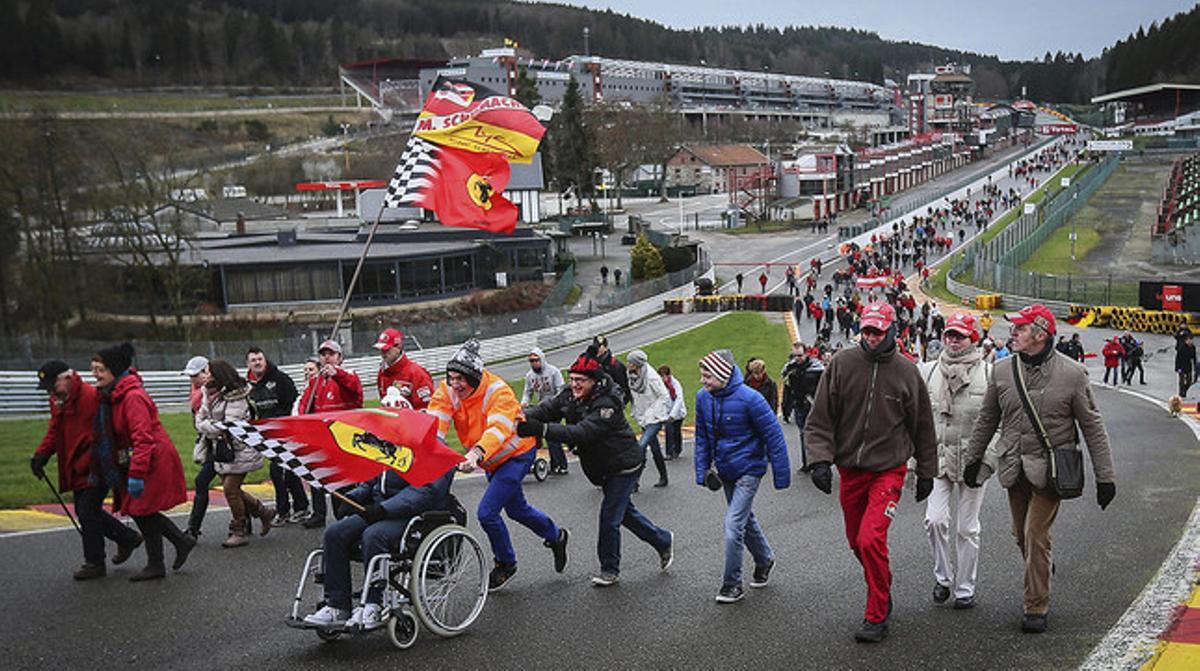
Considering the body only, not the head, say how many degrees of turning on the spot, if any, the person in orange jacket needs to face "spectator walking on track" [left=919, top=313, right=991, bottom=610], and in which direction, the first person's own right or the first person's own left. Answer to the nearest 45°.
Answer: approximately 135° to the first person's own left

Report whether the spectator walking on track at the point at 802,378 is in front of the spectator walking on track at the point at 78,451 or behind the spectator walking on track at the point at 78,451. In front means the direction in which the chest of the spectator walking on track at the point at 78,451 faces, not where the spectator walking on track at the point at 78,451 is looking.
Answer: behind

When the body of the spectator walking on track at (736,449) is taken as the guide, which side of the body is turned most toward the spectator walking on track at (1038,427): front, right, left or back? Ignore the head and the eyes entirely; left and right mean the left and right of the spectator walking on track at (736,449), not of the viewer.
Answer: left

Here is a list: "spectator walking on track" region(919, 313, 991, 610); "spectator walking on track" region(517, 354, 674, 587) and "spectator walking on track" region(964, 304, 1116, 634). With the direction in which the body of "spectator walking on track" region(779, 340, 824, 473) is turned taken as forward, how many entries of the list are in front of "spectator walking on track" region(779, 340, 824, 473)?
3

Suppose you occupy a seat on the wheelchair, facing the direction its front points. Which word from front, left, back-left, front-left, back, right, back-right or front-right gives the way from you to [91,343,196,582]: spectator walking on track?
right

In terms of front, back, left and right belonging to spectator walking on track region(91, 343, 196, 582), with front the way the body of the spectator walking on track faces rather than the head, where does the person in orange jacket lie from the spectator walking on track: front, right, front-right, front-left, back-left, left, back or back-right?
back-left

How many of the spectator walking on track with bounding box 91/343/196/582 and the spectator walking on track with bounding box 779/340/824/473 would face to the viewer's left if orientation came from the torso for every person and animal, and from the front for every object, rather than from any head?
1

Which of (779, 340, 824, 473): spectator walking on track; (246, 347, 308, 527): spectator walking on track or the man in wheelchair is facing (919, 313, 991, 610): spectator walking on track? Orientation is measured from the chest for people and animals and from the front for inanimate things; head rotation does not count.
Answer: (779, 340, 824, 473): spectator walking on track

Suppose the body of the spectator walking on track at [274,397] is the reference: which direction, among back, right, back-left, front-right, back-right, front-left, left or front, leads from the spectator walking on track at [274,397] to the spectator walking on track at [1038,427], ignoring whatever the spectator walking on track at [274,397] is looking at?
left

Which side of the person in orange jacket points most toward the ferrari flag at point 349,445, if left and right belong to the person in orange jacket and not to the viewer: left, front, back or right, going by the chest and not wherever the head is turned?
front

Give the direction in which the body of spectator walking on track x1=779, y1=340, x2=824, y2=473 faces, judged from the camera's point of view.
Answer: toward the camera
